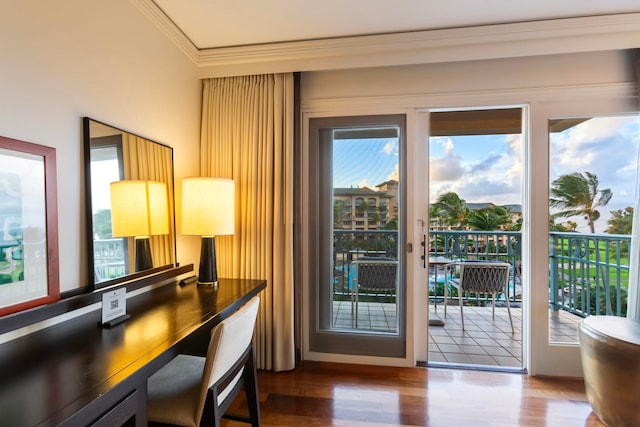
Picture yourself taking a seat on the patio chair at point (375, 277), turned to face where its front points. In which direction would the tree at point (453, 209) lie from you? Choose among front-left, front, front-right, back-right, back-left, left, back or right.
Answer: front-right

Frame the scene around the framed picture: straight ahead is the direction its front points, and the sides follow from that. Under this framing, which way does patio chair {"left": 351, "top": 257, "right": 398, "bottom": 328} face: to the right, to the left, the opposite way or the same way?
to the left

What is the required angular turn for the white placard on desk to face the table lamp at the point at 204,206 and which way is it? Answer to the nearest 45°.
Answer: approximately 90° to its left

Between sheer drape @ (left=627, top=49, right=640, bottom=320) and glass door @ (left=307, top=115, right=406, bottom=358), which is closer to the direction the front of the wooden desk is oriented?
the sheer drape

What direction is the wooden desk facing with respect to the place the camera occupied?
facing the viewer and to the right of the viewer

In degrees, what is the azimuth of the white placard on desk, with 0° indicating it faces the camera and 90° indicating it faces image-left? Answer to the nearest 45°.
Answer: approximately 315°

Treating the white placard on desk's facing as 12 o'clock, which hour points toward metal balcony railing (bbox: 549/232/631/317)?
The metal balcony railing is roughly at 11 o'clock from the white placard on desk.

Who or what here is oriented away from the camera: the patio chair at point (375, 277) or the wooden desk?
the patio chair

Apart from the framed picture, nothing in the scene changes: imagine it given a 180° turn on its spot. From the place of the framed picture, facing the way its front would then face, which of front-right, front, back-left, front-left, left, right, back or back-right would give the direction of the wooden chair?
back

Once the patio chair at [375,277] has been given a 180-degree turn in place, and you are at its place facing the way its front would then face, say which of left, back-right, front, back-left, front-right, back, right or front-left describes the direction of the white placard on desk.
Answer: front-right

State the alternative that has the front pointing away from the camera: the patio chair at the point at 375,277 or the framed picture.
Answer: the patio chair

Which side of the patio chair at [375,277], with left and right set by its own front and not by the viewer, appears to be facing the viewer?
back

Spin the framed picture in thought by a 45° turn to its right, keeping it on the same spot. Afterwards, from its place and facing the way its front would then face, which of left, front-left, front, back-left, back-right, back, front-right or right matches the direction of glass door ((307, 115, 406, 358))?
left

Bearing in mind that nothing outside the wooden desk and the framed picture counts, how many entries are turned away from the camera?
0

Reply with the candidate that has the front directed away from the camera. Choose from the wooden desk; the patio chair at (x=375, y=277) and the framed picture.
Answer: the patio chair

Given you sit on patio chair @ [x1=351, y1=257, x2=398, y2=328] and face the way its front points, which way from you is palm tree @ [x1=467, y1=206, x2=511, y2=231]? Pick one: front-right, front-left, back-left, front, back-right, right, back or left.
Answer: front-right

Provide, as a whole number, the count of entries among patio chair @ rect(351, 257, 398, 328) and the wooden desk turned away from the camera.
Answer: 1
